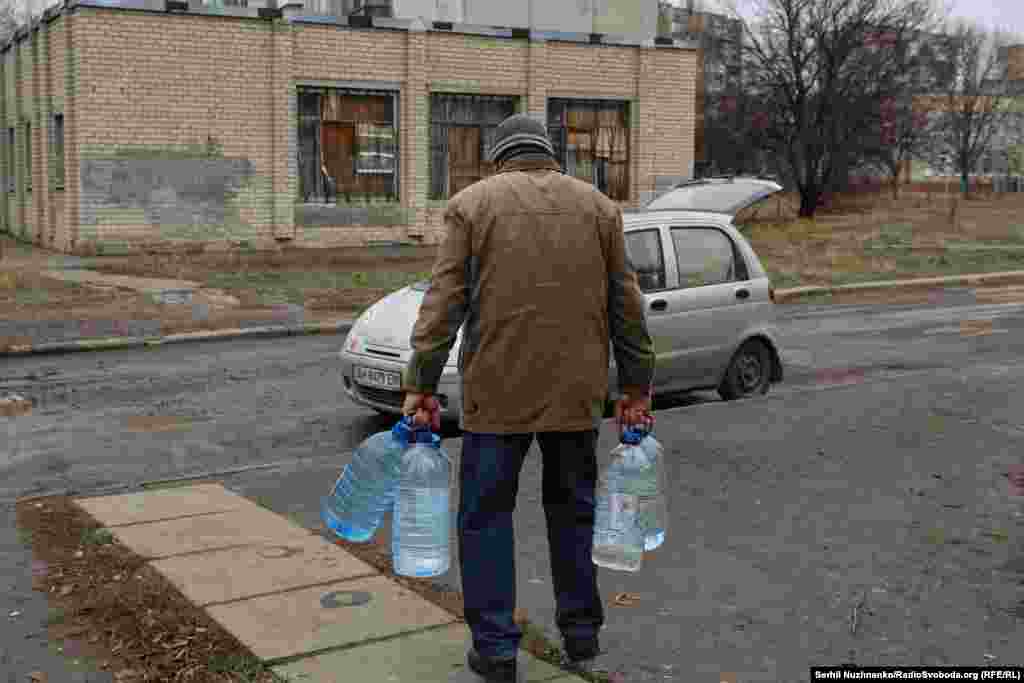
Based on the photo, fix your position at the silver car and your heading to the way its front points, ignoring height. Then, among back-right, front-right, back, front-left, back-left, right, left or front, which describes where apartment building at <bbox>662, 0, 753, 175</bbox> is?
back-right

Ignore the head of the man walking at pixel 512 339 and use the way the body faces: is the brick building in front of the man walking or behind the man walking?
in front

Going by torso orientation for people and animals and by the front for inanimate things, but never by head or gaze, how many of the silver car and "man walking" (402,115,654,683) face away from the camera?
1

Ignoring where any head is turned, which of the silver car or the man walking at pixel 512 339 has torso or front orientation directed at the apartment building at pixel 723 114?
the man walking

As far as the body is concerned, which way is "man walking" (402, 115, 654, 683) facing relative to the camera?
away from the camera

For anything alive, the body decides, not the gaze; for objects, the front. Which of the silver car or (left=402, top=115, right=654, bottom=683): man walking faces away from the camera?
the man walking

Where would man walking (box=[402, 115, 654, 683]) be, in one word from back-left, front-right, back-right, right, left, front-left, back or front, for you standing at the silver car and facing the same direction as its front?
front-left

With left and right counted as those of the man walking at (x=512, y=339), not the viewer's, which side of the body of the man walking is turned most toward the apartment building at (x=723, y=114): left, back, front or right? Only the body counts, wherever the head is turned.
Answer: front

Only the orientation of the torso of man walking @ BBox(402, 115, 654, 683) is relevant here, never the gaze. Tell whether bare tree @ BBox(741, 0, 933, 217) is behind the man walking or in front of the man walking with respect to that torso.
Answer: in front

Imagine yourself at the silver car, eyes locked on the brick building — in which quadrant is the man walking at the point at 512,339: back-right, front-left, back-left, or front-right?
back-left

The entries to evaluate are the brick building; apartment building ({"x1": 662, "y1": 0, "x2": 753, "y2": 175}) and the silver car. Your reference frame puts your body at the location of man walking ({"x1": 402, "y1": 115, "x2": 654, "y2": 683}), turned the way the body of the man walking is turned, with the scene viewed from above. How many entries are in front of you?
3

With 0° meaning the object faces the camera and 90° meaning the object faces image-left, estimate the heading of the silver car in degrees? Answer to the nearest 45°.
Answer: approximately 45°
